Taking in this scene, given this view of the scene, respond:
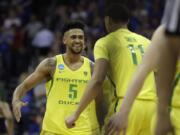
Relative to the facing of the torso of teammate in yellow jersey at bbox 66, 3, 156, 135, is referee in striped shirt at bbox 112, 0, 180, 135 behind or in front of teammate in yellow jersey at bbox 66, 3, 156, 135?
behind

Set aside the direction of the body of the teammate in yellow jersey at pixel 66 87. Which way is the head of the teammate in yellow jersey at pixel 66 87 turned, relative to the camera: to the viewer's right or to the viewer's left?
to the viewer's right

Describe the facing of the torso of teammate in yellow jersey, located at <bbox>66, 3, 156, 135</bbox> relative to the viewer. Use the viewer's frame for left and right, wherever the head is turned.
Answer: facing away from the viewer and to the left of the viewer

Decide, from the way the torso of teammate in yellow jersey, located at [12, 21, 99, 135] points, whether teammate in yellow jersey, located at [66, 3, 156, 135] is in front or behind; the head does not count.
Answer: in front

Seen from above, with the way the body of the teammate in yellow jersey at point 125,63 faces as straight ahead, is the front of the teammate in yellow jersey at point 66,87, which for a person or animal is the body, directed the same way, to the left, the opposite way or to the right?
the opposite way

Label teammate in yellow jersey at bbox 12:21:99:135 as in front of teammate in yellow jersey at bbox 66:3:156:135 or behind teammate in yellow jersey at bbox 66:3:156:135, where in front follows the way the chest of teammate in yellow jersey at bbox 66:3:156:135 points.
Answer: in front

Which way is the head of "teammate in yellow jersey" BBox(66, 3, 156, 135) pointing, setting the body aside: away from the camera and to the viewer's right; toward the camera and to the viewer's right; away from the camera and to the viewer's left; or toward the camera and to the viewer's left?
away from the camera and to the viewer's left
